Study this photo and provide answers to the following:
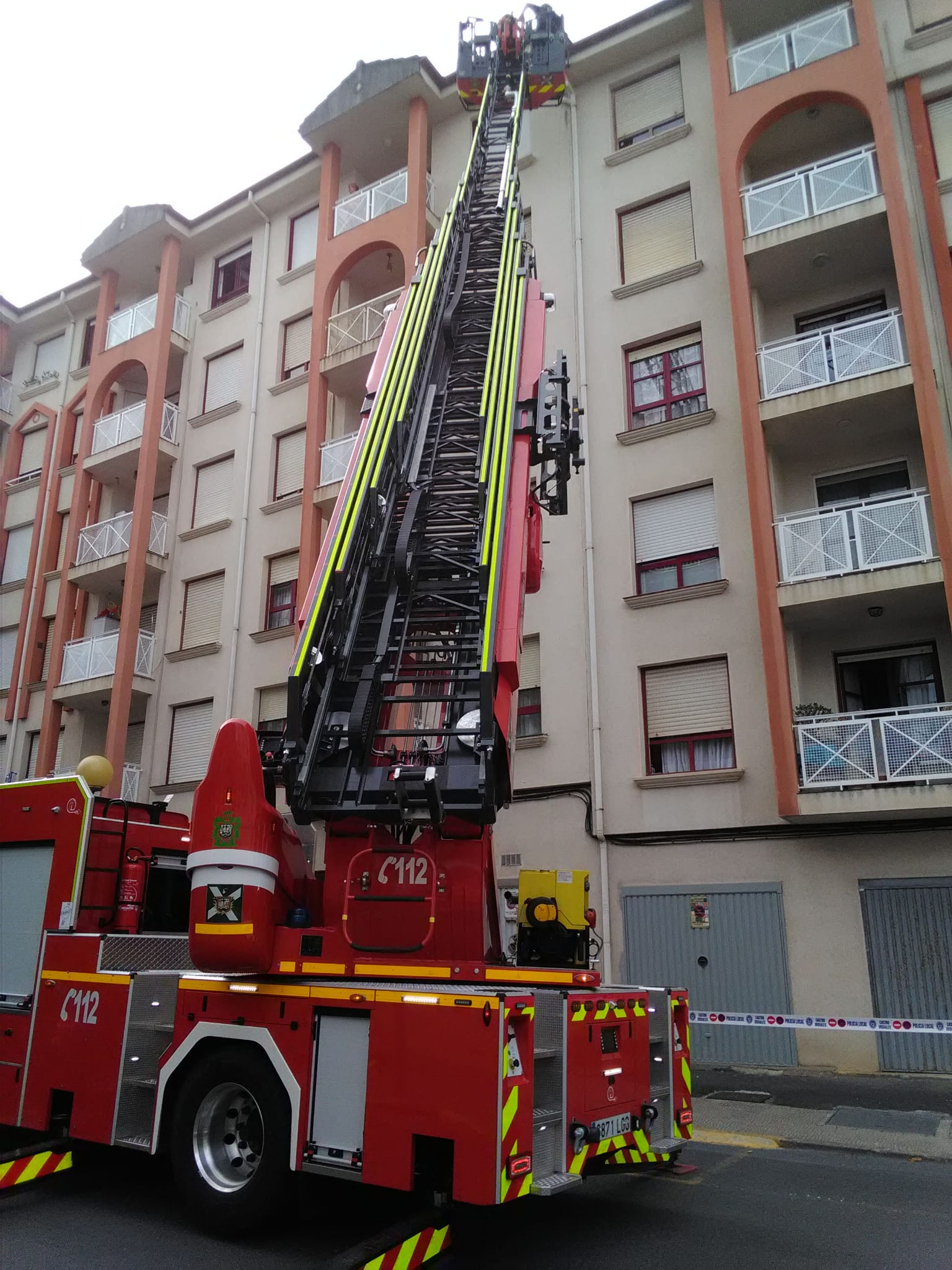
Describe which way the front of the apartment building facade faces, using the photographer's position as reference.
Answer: facing the viewer and to the left of the viewer

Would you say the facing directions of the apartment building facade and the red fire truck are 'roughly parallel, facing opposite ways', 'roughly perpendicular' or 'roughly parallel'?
roughly perpendicular

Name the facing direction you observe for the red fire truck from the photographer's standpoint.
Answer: facing away from the viewer and to the left of the viewer

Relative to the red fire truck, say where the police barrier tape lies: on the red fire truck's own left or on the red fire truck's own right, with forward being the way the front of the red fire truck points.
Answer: on the red fire truck's own right

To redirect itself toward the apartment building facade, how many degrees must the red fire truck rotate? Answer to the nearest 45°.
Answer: approximately 90° to its right

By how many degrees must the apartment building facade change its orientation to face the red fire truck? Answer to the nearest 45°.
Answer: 0° — it already faces it

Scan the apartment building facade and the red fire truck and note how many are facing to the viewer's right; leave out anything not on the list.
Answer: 0
